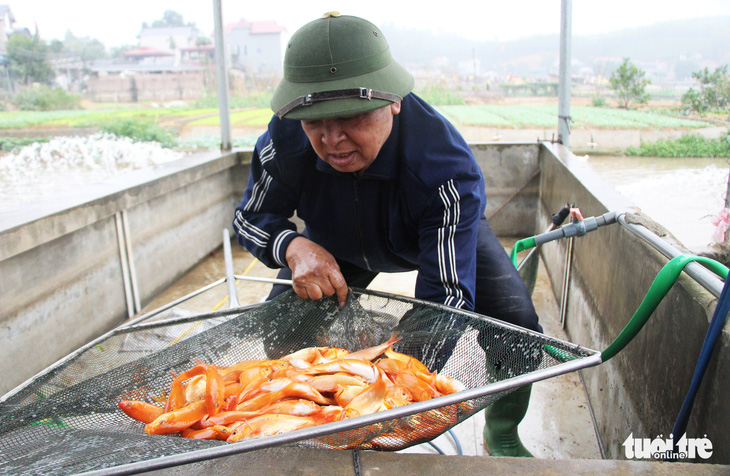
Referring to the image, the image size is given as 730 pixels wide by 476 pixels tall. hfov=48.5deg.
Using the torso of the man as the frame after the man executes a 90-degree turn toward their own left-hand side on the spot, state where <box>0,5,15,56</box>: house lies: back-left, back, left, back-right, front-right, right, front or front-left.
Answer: back

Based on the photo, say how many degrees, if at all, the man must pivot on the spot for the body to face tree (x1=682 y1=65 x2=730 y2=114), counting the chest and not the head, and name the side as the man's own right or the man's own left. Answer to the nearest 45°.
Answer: approximately 180°

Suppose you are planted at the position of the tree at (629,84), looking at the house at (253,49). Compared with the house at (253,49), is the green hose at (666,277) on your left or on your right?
left

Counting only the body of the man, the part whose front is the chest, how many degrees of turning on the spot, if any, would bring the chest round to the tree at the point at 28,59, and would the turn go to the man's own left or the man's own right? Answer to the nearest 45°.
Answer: approximately 90° to the man's own right

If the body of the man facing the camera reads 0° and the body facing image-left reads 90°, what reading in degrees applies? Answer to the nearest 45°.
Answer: approximately 45°

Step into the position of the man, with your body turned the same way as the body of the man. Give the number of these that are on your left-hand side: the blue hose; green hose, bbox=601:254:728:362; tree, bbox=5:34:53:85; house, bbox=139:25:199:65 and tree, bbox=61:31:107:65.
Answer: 2

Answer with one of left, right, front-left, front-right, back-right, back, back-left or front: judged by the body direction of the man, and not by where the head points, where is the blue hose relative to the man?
left

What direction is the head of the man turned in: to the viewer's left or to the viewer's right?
to the viewer's left

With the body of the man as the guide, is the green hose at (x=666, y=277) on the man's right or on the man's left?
on the man's left

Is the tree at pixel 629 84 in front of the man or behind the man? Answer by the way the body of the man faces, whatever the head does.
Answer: behind

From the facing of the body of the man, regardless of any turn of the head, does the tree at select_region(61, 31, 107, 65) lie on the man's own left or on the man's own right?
on the man's own right
